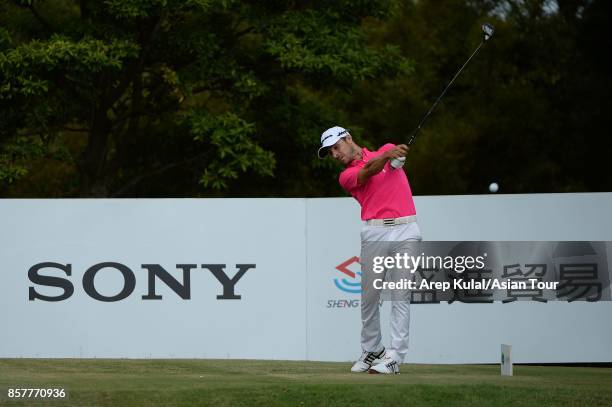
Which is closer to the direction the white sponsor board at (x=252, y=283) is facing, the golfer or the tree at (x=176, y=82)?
the golfer

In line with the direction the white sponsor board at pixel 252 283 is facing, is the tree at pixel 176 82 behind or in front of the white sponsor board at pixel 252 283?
behind

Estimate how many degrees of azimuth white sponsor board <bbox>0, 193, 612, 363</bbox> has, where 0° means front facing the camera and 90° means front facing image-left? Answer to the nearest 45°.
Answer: approximately 0°
